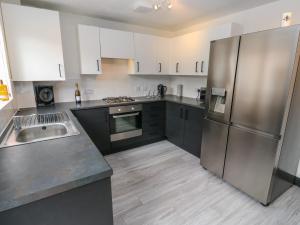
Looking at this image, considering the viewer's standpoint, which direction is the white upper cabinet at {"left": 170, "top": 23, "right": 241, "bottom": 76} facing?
facing the viewer and to the left of the viewer

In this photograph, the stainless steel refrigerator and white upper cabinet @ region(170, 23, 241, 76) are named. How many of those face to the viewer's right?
0

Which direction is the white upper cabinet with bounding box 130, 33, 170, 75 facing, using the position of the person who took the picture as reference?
facing the viewer and to the right of the viewer

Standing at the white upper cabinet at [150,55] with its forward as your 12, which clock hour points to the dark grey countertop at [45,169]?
The dark grey countertop is roughly at 2 o'clock from the white upper cabinet.

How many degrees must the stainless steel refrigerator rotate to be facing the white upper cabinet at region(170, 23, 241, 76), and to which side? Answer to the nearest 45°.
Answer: approximately 90° to its right

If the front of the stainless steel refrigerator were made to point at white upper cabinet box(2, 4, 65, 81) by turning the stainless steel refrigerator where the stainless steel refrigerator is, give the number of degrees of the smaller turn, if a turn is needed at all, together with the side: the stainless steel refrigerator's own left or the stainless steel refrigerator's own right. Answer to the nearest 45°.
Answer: approximately 45° to the stainless steel refrigerator's own right

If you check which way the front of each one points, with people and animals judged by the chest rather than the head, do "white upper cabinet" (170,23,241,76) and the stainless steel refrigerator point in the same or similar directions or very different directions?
same or similar directions

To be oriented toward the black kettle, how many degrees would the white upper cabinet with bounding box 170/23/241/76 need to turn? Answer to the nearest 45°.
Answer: approximately 90° to its right

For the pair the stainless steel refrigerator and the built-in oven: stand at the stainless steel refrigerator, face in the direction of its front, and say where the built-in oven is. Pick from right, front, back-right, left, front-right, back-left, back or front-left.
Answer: front-right
